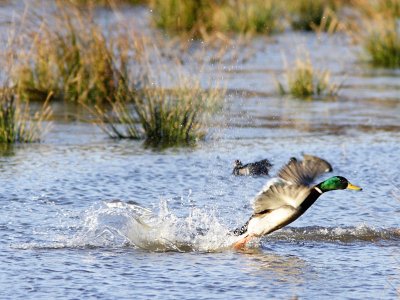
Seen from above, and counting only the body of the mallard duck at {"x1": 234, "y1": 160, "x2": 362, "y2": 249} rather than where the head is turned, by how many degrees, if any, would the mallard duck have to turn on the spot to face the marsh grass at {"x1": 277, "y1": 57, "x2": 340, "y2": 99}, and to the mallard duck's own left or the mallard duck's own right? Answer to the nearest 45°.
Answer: approximately 90° to the mallard duck's own left

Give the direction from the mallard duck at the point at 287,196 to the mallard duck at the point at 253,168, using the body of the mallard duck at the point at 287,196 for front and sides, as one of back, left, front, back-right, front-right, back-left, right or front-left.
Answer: left

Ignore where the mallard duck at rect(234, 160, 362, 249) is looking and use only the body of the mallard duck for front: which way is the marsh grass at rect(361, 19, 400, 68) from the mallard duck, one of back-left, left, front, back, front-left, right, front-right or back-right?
left

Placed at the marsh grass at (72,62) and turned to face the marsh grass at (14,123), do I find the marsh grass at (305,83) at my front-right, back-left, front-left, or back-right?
back-left

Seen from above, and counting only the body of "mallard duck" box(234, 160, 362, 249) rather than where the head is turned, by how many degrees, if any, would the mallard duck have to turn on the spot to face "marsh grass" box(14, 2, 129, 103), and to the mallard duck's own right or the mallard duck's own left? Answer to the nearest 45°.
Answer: approximately 135° to the mallard duck's own left

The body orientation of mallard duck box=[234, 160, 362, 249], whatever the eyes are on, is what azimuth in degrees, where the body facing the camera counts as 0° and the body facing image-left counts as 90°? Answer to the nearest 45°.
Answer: approximately 270°

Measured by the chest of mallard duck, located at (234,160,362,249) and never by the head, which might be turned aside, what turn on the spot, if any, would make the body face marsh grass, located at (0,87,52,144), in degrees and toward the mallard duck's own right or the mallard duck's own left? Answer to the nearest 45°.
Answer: approximately 135° to the mallard duck's own left

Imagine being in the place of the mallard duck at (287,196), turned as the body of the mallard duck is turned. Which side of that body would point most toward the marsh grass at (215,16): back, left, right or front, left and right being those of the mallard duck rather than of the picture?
left

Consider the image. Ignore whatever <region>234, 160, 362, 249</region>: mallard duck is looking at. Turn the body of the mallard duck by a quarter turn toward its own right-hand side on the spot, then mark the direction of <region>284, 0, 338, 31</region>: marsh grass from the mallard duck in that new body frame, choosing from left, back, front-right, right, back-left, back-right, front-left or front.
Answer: back
